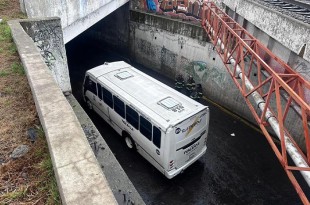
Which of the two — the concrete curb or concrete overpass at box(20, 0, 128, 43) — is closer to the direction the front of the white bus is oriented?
the concrete overpass

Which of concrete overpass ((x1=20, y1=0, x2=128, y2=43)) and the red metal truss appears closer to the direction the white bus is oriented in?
the concrete overpass

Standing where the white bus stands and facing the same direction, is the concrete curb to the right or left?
on its left

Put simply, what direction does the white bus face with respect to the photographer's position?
facing away from the viewer and to the left of the viewer

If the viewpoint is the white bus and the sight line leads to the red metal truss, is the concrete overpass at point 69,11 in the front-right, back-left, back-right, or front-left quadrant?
back-left

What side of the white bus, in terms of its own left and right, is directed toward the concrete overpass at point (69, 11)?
front
